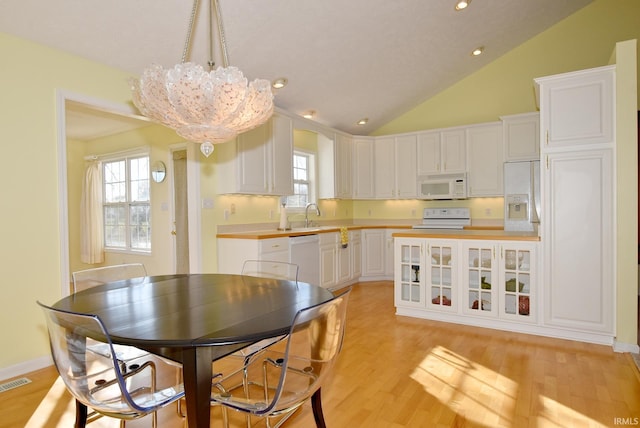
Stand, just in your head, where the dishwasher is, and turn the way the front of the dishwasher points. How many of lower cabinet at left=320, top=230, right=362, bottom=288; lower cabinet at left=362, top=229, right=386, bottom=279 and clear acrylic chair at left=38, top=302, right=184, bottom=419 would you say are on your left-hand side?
2

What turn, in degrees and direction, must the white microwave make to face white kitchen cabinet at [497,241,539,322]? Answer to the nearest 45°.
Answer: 0° — it already faces it

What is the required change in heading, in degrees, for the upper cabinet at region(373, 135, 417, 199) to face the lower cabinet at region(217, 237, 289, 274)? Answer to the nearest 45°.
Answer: approximately 45° to its right

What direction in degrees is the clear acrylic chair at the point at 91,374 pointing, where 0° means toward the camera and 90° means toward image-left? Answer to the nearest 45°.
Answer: approximately 225°

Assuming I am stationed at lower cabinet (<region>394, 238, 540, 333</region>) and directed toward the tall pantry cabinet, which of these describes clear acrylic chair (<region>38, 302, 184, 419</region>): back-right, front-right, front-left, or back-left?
back-right

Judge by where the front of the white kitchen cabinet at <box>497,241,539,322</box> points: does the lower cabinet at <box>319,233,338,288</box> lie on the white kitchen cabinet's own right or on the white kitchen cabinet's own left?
on the white kitchen cabinet's own right

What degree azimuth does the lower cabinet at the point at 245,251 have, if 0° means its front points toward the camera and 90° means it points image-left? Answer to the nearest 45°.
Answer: approximately 315°

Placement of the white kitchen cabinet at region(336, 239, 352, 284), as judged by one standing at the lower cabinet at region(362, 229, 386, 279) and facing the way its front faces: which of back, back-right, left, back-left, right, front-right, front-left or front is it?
front-right

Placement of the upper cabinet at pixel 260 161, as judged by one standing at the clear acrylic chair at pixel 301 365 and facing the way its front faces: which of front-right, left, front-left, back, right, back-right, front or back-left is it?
front-right
